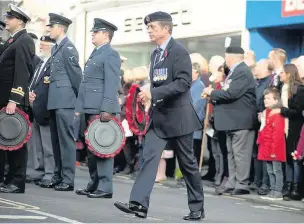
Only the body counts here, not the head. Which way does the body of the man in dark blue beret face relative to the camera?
to the viewer's left
